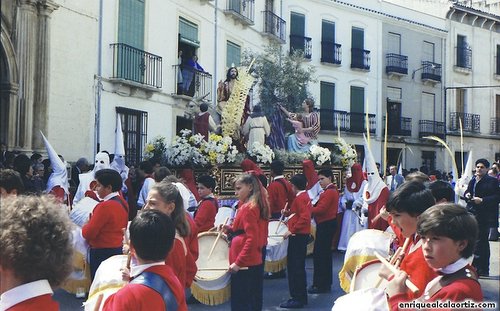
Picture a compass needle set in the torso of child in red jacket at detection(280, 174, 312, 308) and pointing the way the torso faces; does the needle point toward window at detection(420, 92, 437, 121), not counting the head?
no

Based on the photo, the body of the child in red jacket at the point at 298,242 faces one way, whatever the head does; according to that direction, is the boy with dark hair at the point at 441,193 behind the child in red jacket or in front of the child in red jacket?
behind

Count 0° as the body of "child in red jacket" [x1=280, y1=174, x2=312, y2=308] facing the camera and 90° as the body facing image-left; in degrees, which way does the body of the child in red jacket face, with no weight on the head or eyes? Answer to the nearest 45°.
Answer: approximately 90°

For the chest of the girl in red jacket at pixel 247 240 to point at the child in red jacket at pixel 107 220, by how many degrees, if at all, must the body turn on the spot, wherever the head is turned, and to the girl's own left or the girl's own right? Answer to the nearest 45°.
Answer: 0° — they already face them

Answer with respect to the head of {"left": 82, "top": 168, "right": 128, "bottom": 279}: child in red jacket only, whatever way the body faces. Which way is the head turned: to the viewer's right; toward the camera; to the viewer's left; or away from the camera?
to the viewer's left

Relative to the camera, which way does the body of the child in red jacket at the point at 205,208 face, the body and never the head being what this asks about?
to the viewer's left

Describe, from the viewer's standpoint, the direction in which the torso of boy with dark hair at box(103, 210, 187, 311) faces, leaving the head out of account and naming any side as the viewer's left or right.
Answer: facing away from the viewer and to the left of the viewer

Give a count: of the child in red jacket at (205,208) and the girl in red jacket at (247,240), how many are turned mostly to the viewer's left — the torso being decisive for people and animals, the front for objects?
2

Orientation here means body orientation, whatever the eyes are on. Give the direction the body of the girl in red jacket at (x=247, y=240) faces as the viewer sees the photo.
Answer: to the viewer's left

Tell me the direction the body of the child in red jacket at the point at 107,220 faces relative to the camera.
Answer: to the viewer's left

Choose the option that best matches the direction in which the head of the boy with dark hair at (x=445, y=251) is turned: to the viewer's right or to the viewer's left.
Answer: to the viewer's left

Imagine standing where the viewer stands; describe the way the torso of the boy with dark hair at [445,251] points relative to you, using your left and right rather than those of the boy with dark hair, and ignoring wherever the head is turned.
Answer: facing the viewer and to the left of the viewer

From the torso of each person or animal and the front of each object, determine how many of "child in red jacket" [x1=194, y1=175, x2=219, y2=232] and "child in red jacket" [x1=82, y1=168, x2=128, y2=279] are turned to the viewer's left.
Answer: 2

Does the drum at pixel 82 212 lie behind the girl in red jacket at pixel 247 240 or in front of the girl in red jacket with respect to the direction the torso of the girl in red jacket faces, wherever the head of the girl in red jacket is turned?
in front
